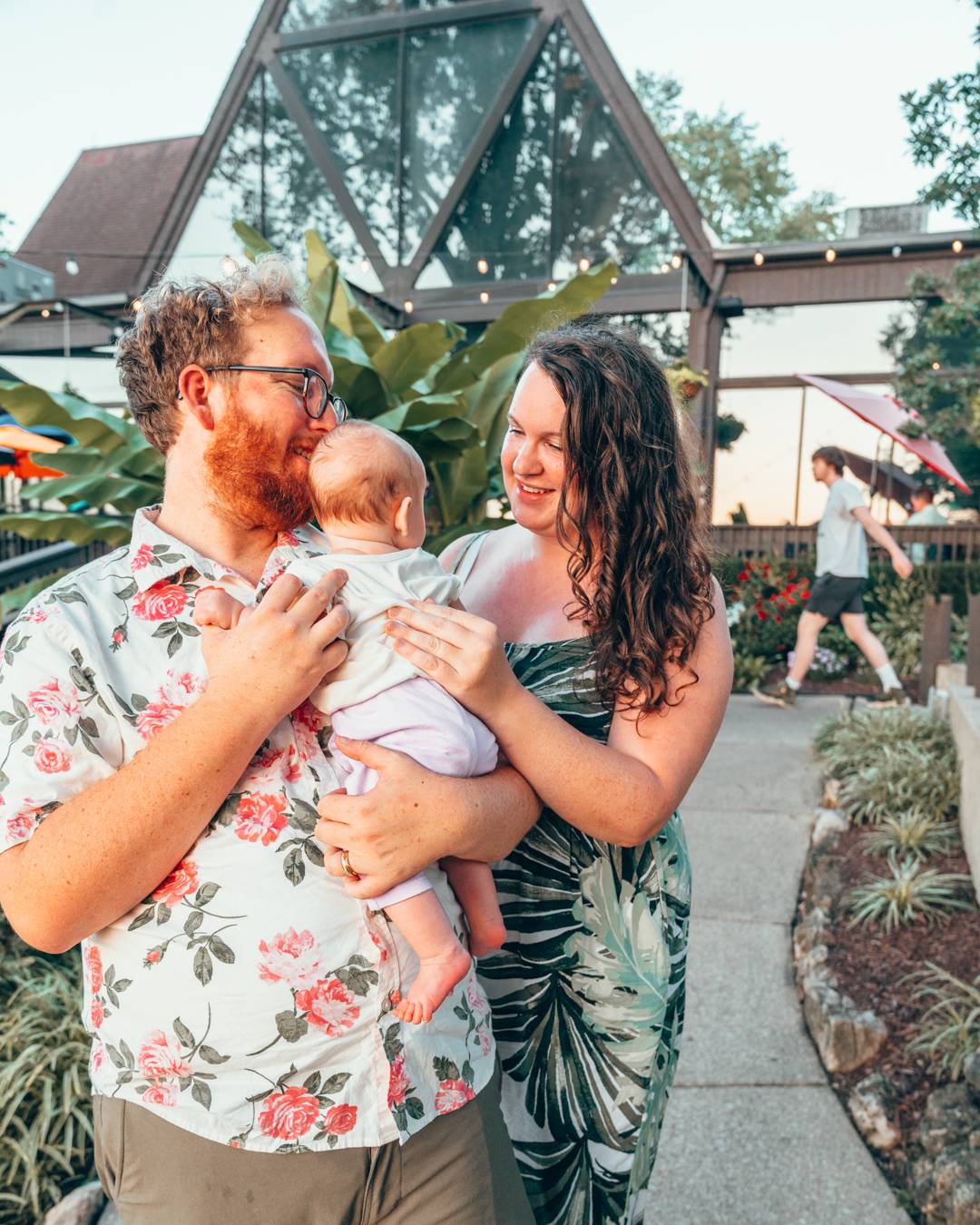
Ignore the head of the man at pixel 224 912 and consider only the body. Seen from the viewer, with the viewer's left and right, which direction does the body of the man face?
facing the viewer and to the right of the viewer

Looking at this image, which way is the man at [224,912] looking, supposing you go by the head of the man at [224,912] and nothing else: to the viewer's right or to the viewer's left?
to the viewer's right

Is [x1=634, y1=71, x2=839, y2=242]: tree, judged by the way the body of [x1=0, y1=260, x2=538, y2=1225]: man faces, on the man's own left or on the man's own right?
on the man's own left

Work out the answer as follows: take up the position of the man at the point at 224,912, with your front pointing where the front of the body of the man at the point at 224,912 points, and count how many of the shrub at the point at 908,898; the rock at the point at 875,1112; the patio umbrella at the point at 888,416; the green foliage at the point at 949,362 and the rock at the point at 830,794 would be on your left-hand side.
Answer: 5

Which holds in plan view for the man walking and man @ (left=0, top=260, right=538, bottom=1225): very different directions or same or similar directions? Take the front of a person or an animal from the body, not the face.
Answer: very different directions

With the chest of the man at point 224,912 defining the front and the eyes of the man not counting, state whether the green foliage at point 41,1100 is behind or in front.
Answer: behind
